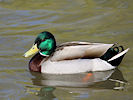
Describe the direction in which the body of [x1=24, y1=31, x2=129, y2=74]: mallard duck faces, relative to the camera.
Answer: to the viewer's left
